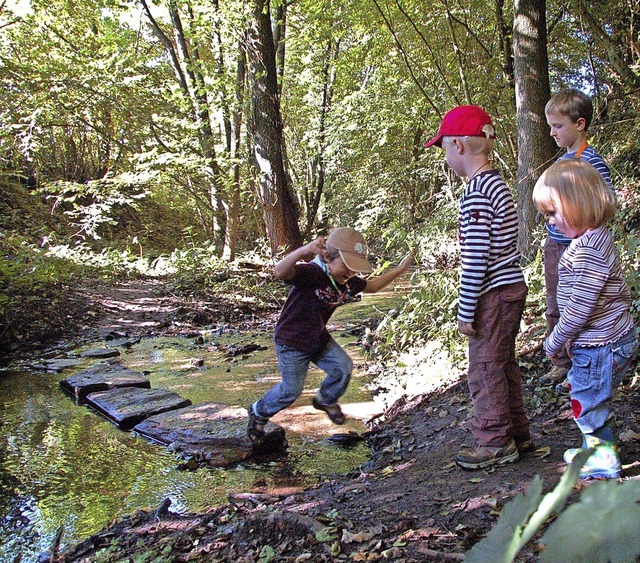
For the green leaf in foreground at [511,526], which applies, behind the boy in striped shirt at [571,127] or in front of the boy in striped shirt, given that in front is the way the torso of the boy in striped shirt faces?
in front

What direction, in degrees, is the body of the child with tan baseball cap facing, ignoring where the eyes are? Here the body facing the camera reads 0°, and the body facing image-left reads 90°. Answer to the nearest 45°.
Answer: approximately 315°

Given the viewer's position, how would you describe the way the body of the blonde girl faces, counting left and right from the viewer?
facing to the left of the viewer

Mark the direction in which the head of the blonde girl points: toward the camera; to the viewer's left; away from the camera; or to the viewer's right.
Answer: to the viewer's left

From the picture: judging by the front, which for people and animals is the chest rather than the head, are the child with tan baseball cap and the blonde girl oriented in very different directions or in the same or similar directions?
very different directions

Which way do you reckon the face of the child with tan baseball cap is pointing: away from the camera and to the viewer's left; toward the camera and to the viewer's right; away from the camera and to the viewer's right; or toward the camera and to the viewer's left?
toward the camera and to the viewer's right

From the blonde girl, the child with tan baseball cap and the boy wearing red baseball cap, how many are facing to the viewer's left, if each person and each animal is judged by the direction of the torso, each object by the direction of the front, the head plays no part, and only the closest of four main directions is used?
2

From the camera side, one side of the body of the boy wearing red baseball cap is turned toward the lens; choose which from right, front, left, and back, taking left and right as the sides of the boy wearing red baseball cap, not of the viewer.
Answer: left

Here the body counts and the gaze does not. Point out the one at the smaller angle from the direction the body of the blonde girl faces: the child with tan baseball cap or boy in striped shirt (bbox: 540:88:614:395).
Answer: the child with tan baseball cap

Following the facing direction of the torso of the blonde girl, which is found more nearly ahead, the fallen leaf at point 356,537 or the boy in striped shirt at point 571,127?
the fallen leaf

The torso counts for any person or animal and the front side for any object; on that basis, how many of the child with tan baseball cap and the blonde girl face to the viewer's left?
1
